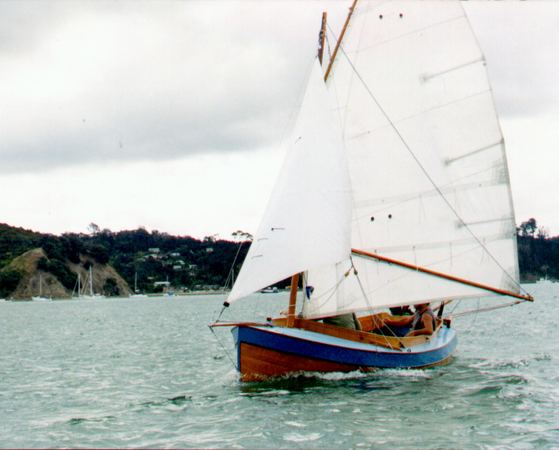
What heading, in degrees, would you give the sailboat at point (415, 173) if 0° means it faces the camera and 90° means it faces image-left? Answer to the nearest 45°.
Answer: approximately 45°
